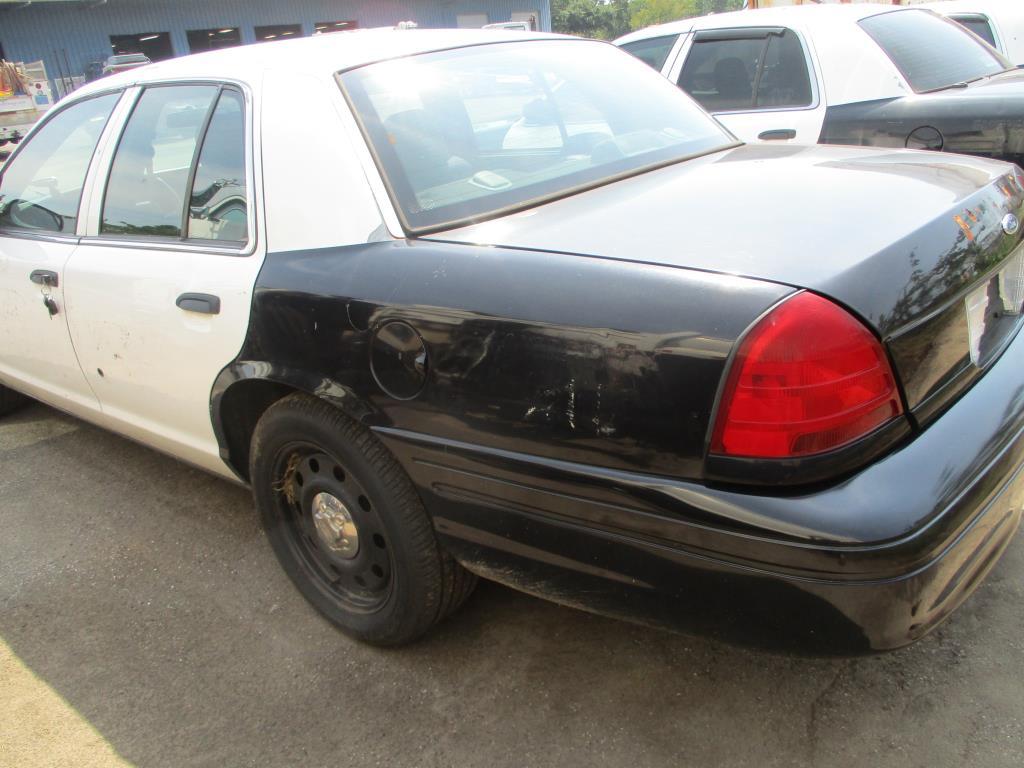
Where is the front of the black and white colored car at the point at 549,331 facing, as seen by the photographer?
facing away from the viewer and to the left of the viewer

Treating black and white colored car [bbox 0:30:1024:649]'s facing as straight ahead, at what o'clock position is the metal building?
The metal building is roughly at 1 o'clock from the black and white colored car.
